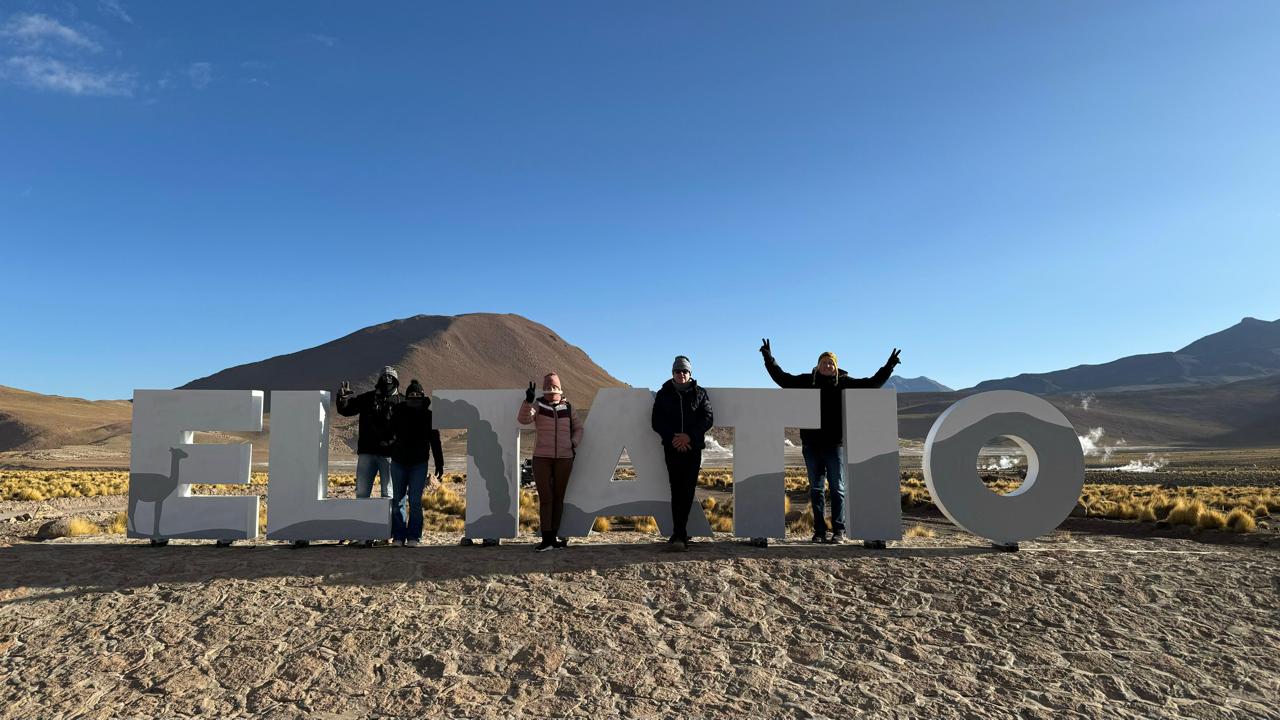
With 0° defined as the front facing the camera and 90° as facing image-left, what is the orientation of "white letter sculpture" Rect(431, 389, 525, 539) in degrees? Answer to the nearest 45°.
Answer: approximately 0°

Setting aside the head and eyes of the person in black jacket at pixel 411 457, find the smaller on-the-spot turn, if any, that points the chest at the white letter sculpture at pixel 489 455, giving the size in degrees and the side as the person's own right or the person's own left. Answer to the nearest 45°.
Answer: approximately 90° to the person's own left

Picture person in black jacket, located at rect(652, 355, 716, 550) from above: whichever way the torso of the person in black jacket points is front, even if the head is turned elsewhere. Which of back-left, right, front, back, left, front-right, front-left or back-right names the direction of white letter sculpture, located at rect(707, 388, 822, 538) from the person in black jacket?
back-left

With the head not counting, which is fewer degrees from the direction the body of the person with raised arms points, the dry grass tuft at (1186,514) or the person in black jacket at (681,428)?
the person in black jacket

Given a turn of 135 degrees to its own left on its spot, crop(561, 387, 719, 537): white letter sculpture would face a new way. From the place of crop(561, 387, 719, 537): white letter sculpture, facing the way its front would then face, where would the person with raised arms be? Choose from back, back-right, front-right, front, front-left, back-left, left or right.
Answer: front-right
